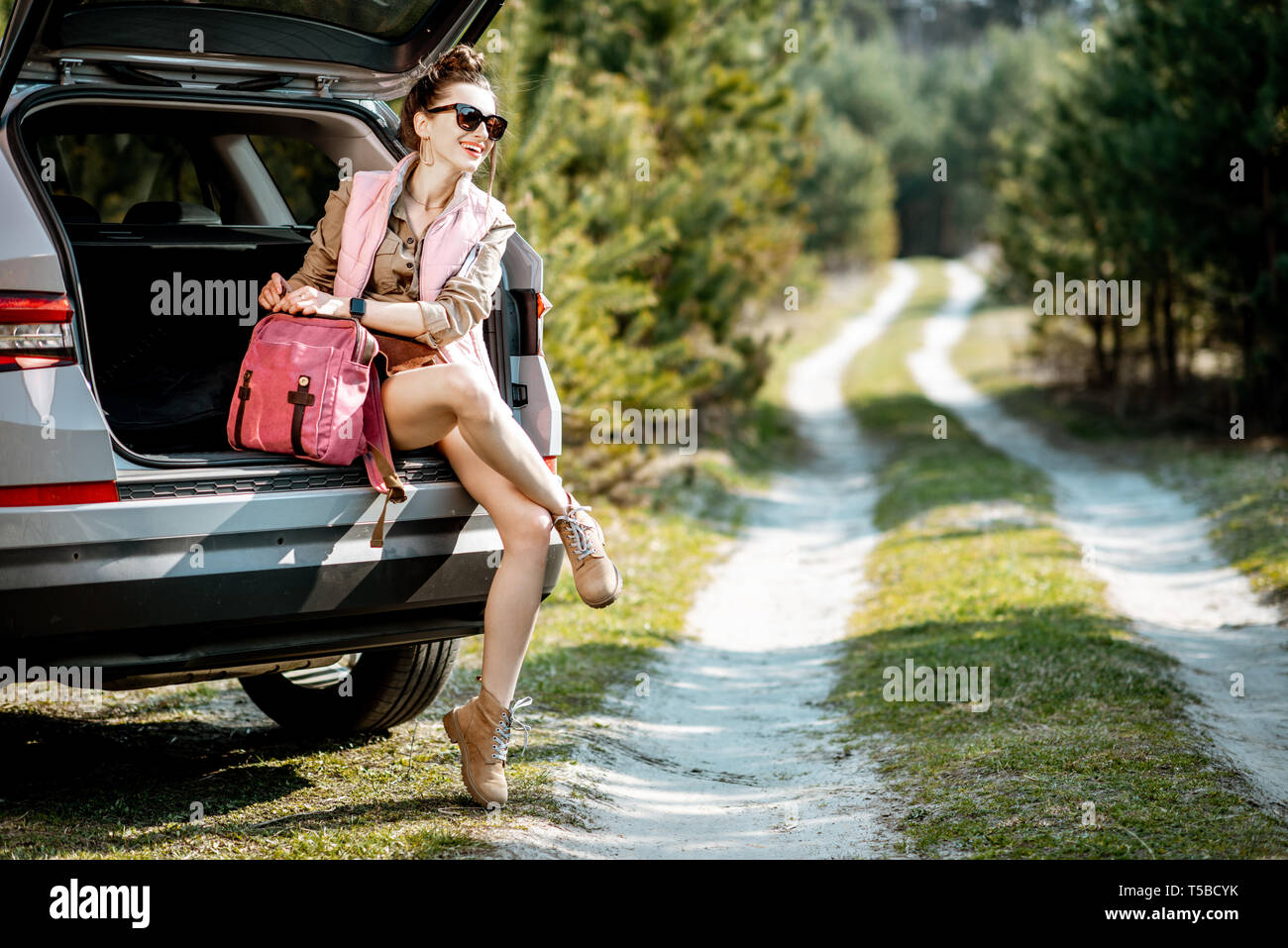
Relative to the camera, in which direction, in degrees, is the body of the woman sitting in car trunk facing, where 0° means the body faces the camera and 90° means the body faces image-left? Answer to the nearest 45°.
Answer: approximately 315°
